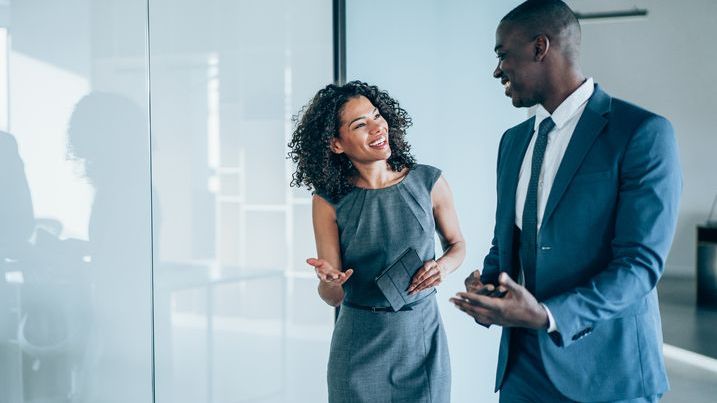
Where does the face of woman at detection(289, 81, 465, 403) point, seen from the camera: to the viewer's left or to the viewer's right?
to the viewer's right

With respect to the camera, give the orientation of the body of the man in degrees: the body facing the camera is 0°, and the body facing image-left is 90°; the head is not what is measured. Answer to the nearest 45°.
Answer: approximately 45°

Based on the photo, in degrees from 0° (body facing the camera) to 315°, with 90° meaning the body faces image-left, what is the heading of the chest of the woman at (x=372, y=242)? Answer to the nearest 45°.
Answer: approximately 0°

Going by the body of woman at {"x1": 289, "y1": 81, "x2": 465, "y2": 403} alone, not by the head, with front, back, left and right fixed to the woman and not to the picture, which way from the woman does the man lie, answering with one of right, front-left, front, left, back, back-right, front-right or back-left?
front-left

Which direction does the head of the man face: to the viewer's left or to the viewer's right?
to the viewer's left

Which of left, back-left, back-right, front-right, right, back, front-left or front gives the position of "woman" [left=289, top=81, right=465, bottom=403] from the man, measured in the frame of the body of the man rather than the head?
right

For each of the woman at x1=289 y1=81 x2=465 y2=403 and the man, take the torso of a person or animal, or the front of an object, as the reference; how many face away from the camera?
0
